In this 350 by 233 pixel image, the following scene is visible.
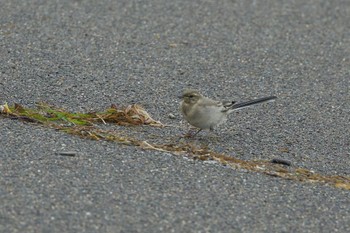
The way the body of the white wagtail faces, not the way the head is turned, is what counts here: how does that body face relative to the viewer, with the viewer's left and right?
facing to the left of the viewer

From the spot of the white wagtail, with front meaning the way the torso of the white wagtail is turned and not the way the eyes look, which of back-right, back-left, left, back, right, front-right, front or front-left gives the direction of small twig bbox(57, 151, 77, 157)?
front-left
